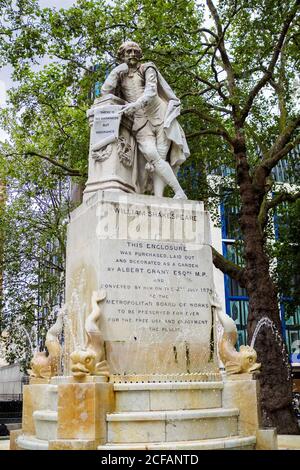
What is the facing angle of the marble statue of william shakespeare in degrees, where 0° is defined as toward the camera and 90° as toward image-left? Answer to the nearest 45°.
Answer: approximately 0°

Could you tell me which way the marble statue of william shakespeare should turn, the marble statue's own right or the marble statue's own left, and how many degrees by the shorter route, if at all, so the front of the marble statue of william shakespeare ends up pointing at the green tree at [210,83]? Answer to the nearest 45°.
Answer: approximately 180°
